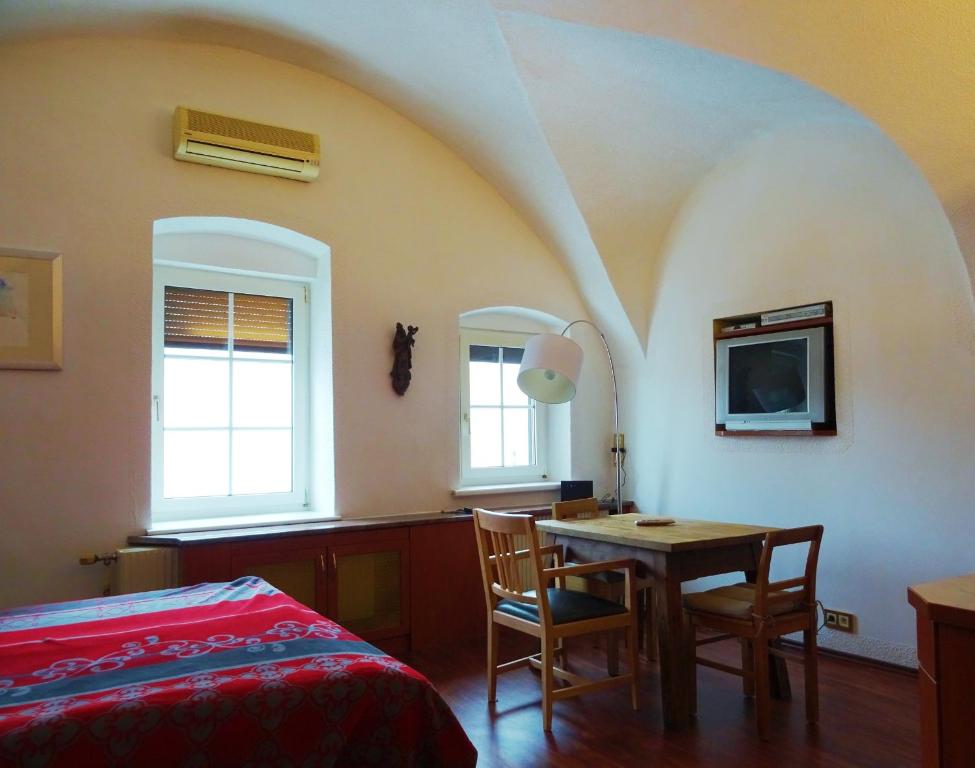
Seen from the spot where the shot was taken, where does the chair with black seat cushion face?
facing away from the viewer and to the right of the viewer

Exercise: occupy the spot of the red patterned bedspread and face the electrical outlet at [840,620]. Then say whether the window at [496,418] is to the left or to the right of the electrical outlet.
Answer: left

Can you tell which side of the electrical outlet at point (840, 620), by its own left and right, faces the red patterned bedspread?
front

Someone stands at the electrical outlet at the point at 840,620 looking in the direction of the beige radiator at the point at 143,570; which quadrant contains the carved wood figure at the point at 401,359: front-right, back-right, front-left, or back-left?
front-right

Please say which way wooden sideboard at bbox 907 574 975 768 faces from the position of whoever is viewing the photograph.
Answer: facing the viewer and to the left of the viewer

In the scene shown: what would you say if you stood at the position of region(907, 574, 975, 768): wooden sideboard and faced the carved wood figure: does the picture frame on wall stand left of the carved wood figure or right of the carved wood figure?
left

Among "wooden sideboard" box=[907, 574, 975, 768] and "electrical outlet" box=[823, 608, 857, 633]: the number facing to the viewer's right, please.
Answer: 0

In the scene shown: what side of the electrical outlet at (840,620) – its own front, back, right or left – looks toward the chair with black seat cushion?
front

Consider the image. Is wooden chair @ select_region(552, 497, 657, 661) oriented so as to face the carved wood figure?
no

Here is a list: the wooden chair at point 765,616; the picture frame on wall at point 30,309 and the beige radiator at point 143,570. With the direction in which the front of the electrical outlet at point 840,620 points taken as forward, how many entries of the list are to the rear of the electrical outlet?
0

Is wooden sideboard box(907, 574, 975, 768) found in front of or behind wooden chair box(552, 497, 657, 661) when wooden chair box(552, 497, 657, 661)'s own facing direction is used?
in front

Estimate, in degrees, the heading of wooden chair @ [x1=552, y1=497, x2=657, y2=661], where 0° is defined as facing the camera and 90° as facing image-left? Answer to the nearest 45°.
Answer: approximately 315°

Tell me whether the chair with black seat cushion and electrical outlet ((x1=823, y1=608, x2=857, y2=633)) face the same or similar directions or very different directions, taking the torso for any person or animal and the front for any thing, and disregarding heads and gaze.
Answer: very different directions

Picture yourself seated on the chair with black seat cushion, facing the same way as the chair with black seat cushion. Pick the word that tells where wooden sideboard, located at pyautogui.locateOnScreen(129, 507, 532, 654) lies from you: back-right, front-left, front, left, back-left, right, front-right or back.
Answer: left
